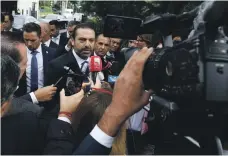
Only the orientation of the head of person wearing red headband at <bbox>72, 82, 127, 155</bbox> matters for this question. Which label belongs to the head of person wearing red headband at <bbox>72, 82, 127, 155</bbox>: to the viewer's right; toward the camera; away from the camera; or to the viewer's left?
away from the camera

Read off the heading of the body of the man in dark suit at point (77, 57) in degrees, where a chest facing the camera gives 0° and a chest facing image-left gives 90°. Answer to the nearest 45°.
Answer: approximately 315°

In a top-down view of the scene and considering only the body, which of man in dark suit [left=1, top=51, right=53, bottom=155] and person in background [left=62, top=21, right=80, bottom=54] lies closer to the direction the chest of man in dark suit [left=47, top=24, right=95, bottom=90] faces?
the man in dark suit

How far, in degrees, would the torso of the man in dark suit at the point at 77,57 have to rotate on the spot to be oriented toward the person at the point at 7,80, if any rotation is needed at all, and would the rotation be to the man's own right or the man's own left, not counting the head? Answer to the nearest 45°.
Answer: approximately 45° to the man's own right

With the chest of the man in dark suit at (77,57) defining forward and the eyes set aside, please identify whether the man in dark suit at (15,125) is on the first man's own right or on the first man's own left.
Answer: on the first man's own right

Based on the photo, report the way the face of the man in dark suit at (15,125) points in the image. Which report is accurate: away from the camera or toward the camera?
away from the camera

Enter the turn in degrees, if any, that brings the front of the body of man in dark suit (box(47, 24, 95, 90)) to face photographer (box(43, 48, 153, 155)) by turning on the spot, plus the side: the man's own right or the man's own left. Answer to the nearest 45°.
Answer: approximately 45° to the man's own right
